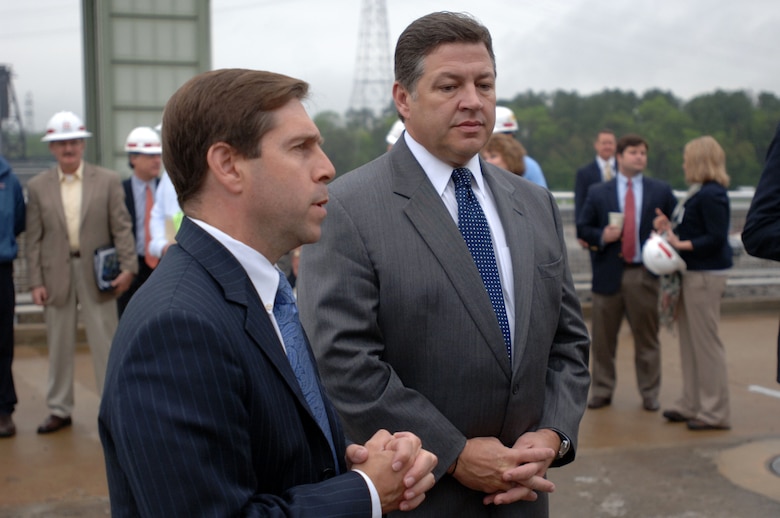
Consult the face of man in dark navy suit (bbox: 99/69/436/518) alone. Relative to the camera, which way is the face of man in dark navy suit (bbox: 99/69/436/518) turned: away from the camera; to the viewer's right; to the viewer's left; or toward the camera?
to the viewer's right

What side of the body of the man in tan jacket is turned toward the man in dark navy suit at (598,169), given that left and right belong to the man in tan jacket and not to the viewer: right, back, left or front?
left

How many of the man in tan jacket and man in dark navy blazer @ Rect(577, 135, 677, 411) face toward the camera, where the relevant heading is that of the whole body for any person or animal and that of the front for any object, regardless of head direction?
2

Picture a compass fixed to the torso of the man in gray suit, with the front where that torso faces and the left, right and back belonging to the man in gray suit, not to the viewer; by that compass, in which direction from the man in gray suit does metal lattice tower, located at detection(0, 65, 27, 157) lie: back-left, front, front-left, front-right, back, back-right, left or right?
back

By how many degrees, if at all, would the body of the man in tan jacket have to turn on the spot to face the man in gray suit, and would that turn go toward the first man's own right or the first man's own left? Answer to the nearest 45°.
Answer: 0° — they already face them

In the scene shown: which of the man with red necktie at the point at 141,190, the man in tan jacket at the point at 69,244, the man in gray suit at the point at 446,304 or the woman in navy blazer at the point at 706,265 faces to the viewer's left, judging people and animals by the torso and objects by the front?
the woman in navy blazer

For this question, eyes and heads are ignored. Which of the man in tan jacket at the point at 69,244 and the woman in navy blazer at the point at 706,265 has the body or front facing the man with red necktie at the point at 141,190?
the woman in navy blazer

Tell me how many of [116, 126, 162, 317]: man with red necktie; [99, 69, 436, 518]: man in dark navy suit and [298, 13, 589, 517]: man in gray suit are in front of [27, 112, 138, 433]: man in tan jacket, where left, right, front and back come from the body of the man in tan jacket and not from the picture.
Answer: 2

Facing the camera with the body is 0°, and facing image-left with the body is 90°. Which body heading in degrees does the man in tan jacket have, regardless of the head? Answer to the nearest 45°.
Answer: approximately 0°

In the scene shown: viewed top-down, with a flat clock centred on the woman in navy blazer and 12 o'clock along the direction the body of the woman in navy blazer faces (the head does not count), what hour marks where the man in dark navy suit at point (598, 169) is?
The man in dark navy suit is roughly at 2 o'clock from the woman in navy blazer.

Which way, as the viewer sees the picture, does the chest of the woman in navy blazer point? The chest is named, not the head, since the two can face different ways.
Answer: to the viewer's left
